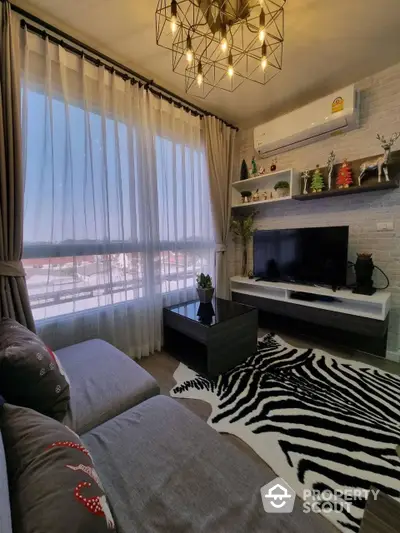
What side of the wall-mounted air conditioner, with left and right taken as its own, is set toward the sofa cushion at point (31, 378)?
front

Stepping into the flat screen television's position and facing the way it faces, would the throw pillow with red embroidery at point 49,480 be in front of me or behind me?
in front

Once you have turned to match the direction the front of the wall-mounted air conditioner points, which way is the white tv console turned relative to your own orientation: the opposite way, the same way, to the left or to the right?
the same way

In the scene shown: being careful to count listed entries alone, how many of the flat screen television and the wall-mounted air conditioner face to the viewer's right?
0

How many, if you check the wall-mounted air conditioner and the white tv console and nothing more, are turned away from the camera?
0

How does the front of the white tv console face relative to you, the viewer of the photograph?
facing the viewer and to the left of the viewer

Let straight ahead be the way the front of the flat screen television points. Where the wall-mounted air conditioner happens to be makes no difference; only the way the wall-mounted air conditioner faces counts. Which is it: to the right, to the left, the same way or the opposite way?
the same way

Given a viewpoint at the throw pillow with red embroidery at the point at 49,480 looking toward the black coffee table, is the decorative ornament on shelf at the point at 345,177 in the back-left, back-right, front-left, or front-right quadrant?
front-right

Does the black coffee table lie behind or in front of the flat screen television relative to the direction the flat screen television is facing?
in front

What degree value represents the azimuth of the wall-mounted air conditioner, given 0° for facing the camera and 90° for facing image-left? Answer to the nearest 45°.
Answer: approximately 45°

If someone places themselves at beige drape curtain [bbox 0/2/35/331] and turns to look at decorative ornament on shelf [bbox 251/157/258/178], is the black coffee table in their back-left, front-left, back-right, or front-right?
front-right
